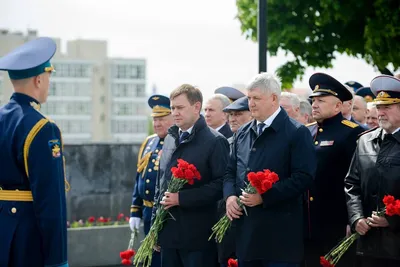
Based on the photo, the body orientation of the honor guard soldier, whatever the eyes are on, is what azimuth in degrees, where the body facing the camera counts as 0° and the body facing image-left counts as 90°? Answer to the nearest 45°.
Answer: approximately 225°

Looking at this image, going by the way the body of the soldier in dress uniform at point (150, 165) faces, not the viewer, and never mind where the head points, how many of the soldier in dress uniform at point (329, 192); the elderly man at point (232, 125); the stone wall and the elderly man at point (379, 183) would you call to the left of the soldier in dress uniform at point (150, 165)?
3

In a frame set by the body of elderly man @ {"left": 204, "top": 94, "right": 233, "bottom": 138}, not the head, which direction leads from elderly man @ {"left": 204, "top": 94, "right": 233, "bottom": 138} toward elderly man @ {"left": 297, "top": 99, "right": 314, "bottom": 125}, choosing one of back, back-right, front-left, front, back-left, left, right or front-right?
back-left

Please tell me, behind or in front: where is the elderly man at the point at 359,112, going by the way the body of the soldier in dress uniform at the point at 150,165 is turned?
behind

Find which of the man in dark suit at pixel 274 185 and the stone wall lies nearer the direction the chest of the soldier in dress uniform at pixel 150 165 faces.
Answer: the man in dark suit

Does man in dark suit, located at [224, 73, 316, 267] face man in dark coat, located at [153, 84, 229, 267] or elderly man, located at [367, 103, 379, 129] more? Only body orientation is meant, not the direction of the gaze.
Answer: the man in dark coat
